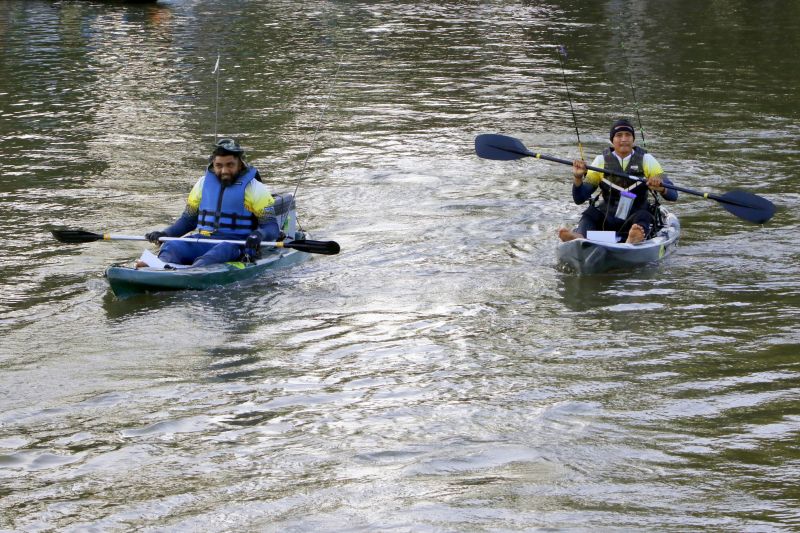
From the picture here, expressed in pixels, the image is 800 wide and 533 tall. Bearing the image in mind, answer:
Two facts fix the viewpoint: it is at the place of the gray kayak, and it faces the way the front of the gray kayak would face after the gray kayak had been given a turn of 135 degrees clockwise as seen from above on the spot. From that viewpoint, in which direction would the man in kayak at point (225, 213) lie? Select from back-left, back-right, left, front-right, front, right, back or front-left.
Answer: left

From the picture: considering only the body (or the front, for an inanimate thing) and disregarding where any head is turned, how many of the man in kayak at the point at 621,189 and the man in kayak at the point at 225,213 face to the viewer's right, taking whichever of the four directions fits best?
0

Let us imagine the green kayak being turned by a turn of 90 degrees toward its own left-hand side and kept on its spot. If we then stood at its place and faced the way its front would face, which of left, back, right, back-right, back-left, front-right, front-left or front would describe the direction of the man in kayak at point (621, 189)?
front-left

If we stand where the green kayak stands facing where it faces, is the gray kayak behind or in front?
behind
